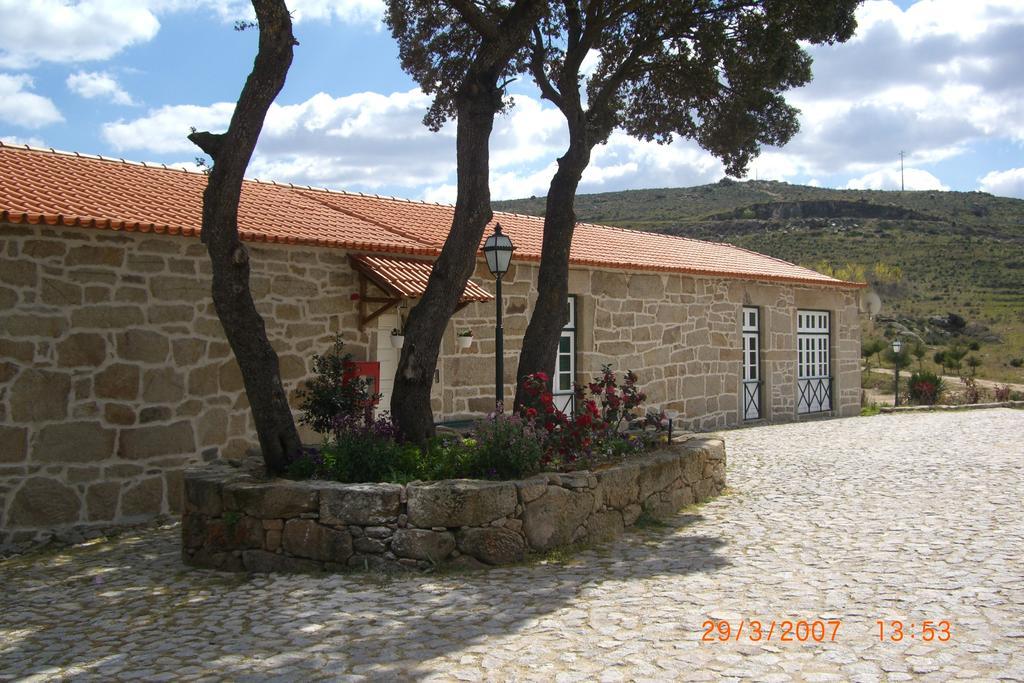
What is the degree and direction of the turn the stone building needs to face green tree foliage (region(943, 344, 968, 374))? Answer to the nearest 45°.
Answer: approximately 90° to its left

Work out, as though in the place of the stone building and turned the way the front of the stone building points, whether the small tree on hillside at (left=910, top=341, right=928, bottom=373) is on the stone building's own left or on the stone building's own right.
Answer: on the stone building's own left

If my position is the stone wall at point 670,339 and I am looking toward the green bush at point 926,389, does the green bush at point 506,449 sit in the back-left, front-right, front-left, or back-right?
back-right

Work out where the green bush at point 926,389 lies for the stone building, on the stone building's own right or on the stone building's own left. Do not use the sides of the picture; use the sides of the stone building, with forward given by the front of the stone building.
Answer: on the stone building's own left

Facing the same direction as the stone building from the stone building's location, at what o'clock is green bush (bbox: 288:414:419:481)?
The green bush is roughly at 2 o'clock from the stone building.

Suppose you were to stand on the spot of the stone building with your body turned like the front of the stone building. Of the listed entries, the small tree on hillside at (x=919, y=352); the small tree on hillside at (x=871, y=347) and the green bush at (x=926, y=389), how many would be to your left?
3

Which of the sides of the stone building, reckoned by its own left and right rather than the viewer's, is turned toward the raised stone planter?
front

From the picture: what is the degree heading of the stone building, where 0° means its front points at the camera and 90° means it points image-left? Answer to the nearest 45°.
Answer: approximately 315°

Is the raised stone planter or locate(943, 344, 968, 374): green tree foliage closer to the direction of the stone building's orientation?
the raised stone planter

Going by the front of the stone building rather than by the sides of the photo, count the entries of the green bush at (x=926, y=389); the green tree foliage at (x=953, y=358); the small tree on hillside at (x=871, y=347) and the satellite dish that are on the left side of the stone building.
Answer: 4

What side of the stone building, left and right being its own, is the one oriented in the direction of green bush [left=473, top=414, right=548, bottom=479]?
front

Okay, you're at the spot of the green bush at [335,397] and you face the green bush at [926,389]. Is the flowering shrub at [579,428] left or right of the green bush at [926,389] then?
right

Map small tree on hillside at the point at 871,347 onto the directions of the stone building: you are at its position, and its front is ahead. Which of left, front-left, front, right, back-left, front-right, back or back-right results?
left
